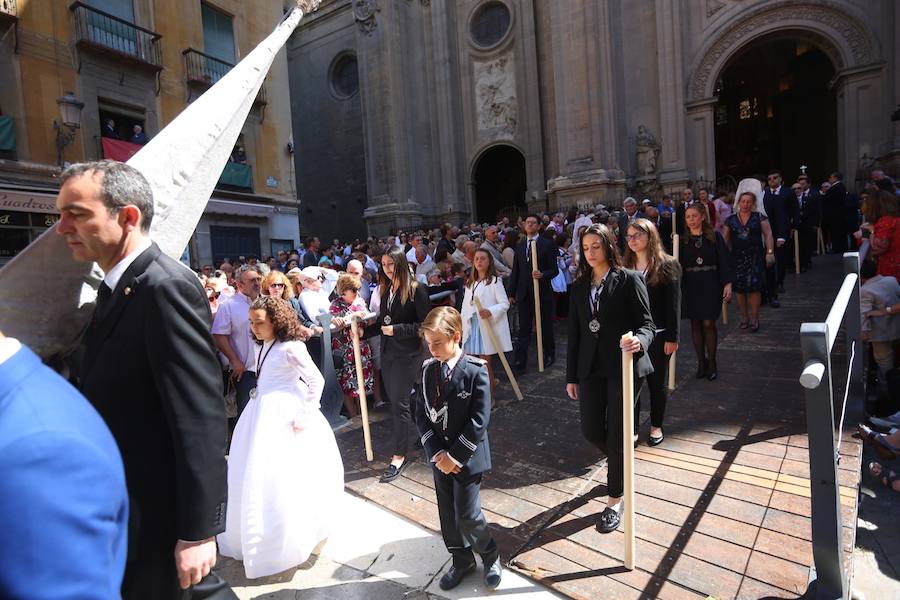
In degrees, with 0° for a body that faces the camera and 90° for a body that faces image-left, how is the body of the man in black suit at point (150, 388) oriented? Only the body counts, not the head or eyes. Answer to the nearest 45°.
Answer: approximately 90°

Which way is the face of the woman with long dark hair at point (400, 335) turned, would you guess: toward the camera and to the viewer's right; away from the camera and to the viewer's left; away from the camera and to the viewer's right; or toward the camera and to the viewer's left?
toward the camera and to the viewer's left

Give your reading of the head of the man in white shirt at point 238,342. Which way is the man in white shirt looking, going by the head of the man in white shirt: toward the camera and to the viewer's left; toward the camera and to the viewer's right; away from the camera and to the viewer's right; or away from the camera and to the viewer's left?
toward the camera and to the viewer's right

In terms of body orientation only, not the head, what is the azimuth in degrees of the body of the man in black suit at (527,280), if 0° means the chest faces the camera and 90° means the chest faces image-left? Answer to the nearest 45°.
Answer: approximately 0°

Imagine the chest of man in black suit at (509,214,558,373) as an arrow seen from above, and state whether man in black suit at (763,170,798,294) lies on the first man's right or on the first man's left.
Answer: on the first man's left

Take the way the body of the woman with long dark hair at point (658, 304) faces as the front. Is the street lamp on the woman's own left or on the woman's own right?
on the woman's own right

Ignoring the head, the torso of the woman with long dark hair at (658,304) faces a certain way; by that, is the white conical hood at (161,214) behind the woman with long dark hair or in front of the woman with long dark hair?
in front

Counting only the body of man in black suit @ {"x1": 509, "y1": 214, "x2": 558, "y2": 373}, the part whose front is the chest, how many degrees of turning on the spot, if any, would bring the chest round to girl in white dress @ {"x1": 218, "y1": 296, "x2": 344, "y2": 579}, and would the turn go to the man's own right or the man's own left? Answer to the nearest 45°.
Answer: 0° — they already face them
